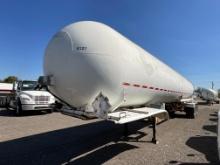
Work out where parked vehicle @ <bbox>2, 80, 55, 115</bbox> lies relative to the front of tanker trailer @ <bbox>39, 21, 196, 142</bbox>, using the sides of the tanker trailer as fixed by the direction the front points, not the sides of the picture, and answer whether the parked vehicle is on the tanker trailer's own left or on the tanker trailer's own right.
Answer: on the tanker trailer's own right

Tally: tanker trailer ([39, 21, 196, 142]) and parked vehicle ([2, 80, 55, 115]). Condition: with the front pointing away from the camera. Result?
0

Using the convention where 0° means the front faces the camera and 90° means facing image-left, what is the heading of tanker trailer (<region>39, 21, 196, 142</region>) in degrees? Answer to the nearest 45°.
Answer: approximately 45°
